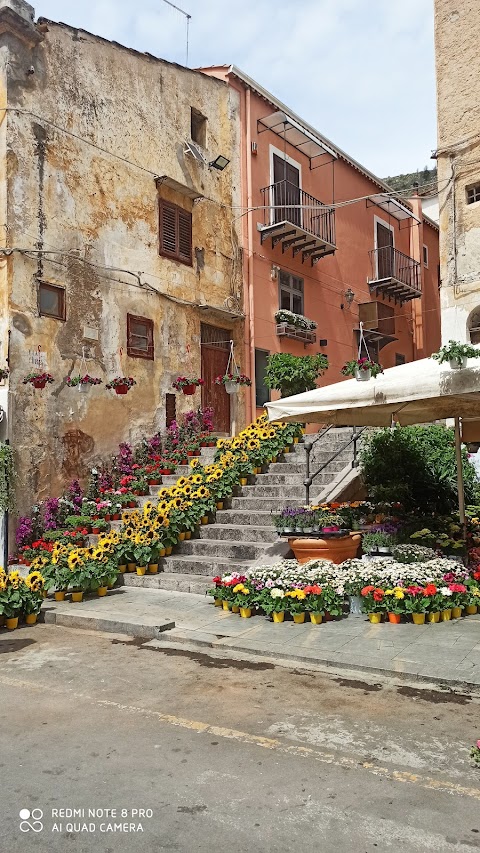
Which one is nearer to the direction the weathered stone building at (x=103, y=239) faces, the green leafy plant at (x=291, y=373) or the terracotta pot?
the terracotta pot

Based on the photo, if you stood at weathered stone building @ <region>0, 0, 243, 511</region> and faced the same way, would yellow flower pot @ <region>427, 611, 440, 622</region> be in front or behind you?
in front

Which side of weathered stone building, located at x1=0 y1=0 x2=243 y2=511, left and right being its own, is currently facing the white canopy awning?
front

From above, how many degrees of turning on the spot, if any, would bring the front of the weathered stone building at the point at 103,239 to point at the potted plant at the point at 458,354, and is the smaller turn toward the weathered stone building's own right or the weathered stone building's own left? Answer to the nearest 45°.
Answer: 0° — it already faces it

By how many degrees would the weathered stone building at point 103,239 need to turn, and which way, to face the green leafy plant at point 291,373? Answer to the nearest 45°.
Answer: approximately 45° to its left

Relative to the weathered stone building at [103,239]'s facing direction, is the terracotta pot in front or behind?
in front

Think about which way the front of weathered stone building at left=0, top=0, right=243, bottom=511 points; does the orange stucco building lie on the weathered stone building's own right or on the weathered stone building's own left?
on the weathered stone building's own left

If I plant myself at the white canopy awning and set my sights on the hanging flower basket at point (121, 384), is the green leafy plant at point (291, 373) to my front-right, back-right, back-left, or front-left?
front-right

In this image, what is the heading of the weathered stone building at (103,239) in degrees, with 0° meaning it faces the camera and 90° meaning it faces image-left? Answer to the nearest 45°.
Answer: approximately 315°

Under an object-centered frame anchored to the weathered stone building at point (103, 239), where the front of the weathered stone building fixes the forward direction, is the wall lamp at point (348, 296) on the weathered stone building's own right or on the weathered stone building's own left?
on the weathered stone building's own left

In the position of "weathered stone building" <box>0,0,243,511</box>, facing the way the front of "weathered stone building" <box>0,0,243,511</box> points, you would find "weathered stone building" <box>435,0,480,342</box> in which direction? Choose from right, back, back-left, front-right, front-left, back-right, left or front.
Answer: front-left

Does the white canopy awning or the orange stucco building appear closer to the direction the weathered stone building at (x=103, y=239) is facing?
the white canopy awning
